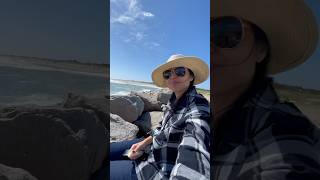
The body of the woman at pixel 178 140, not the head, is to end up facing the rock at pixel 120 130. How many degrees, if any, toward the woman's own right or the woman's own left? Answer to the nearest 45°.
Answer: approximately 90° to the woman's own right
